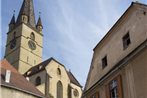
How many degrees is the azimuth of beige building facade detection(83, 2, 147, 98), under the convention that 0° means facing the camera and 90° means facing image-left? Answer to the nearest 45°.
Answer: approximately 45°
